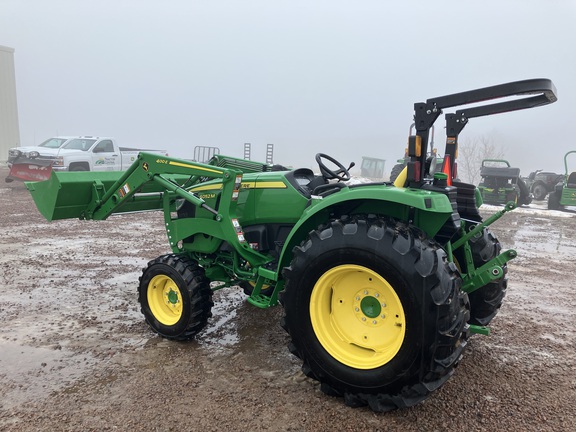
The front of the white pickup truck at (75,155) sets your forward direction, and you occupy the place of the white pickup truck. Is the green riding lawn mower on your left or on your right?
on your left

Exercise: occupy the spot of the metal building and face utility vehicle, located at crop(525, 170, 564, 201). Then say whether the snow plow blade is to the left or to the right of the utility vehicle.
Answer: right

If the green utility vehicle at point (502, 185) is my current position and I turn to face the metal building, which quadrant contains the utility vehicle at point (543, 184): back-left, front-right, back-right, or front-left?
back-right

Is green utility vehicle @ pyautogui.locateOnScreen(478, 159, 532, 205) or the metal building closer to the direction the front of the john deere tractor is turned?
the metal building

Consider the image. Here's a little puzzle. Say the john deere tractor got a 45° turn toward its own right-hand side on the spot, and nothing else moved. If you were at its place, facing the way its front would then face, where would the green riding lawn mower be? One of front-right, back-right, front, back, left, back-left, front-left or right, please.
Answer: front-right

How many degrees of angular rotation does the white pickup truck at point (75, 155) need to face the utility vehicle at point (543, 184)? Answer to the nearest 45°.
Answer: approximately 135° to its left

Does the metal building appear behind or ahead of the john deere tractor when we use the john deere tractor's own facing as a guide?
ahead

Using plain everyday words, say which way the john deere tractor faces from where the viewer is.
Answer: facing away from the viewer and to the left of the viewer

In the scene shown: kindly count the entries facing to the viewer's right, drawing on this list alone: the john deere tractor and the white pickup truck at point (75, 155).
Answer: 0

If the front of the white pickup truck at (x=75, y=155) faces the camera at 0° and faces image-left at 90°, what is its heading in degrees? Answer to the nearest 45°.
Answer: approximately 45°

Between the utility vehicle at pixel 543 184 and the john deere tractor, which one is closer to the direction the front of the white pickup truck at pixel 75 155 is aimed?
the john deere tractor
